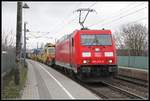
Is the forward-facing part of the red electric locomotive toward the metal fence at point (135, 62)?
no

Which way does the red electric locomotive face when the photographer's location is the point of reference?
facing the viewer and to the right of the viewer
